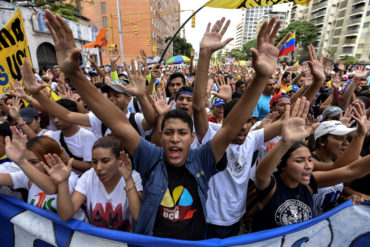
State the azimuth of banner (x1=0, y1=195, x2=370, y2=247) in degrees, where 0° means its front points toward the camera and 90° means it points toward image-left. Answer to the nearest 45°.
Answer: approximately 0°

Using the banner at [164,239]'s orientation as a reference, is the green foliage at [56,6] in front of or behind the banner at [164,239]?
behind

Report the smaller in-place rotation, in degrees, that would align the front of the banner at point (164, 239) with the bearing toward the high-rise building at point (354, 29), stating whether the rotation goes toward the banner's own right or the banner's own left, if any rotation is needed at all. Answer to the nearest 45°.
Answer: approximately 135° to the banner's own left
